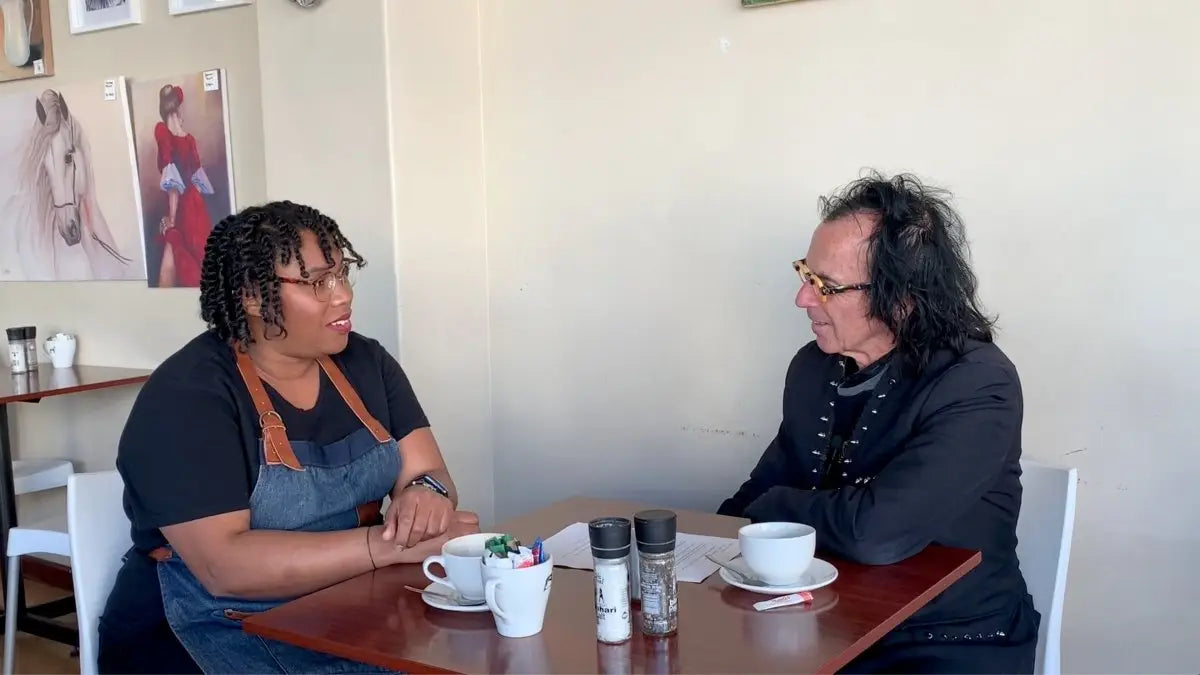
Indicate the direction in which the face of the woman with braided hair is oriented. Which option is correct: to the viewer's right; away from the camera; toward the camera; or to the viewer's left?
to the viewer's right

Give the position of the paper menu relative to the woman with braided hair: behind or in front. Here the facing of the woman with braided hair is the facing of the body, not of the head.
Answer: in front

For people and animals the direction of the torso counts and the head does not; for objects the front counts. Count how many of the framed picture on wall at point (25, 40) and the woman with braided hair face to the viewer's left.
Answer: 0

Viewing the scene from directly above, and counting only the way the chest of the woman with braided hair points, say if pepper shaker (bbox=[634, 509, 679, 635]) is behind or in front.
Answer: in front

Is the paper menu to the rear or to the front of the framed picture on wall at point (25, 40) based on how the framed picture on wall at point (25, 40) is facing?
to the front

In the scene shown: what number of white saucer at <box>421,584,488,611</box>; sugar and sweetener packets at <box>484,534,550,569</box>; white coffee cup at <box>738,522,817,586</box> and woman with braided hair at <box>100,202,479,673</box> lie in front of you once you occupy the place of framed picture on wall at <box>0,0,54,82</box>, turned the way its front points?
4

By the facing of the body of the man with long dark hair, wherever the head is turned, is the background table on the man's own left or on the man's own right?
on the man's own right

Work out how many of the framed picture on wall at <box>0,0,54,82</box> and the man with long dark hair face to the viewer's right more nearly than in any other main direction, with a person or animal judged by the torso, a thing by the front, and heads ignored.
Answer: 0

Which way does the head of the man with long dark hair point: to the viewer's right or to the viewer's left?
to the viewer's left

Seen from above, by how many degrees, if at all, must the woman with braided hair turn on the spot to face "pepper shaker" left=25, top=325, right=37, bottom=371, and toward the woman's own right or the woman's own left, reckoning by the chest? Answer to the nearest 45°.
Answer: approximately 135° to the woman's own left

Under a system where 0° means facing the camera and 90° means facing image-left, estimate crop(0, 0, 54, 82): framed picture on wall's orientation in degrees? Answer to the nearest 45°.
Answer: approximately 0°
